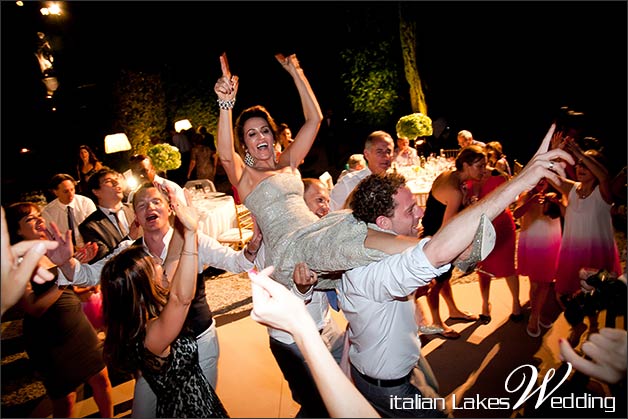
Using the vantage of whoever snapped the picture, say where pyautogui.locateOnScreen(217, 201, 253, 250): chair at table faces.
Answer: facing to the left of the viewer

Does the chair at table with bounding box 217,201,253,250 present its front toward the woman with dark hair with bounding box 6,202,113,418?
no

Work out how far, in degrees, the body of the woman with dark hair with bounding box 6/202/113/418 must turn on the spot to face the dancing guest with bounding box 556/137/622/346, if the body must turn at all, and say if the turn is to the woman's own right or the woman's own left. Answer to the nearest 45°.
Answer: approximately 45° to the woman's own left

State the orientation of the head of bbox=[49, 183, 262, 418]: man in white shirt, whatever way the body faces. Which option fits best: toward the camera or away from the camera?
toward the camera

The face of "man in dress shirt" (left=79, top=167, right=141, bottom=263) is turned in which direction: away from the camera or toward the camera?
toward the camera

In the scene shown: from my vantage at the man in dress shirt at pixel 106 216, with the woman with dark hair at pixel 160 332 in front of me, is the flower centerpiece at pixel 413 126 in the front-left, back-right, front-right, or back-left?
back-left

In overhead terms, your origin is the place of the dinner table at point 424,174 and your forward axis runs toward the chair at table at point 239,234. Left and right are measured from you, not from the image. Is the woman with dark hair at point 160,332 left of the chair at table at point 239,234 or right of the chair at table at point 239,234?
left

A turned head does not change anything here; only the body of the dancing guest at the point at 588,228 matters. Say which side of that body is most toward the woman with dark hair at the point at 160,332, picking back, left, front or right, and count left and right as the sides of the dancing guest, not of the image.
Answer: front

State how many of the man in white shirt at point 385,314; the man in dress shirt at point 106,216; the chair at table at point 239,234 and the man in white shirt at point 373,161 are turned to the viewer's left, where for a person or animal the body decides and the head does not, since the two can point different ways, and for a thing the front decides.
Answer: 1

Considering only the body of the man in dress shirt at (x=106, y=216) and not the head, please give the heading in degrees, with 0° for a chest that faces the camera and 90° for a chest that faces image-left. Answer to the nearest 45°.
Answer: approximately 315°
